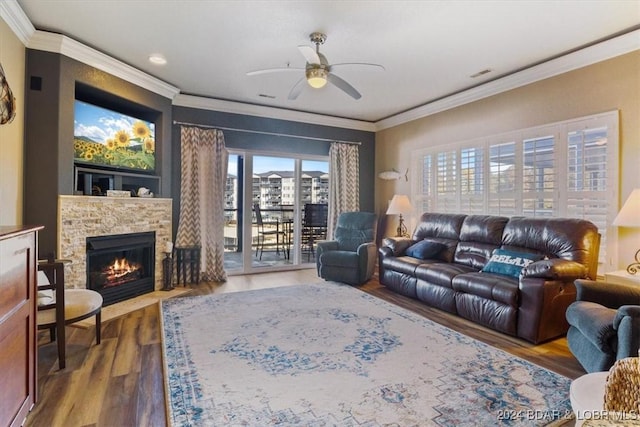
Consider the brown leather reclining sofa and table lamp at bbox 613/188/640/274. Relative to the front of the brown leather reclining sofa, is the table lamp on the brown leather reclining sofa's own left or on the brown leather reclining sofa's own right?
on the brown leather reclining sofa's own left

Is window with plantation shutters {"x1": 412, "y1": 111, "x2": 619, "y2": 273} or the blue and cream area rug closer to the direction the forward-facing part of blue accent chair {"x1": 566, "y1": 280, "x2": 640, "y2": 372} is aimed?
the blue and cream area rug

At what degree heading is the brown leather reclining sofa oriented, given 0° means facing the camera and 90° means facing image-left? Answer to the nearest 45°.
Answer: approximately 45°

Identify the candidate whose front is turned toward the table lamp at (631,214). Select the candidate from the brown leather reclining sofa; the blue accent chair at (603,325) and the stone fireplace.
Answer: the stone fireplace

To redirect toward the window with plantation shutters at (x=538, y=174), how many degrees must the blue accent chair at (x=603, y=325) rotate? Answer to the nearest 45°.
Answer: approximately 135° to its right

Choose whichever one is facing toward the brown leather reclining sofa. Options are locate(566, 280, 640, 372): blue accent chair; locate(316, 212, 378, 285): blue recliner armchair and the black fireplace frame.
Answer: the black fireplace frame

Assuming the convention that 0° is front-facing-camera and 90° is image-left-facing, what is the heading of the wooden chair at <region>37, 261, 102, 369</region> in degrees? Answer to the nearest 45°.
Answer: approximately 225°

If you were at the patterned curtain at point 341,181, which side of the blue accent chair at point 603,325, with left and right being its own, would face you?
right

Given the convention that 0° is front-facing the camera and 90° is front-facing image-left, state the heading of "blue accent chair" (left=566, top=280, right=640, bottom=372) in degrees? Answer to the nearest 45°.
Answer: approximately 45°

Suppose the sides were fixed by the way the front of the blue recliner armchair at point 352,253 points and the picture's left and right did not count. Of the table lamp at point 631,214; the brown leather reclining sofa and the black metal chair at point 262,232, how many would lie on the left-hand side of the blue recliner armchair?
2

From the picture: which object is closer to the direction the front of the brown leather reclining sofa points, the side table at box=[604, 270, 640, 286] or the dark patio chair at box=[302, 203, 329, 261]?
the dark patio chair

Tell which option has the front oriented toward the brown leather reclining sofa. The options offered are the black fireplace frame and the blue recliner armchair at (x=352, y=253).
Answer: the black fireplace frame
